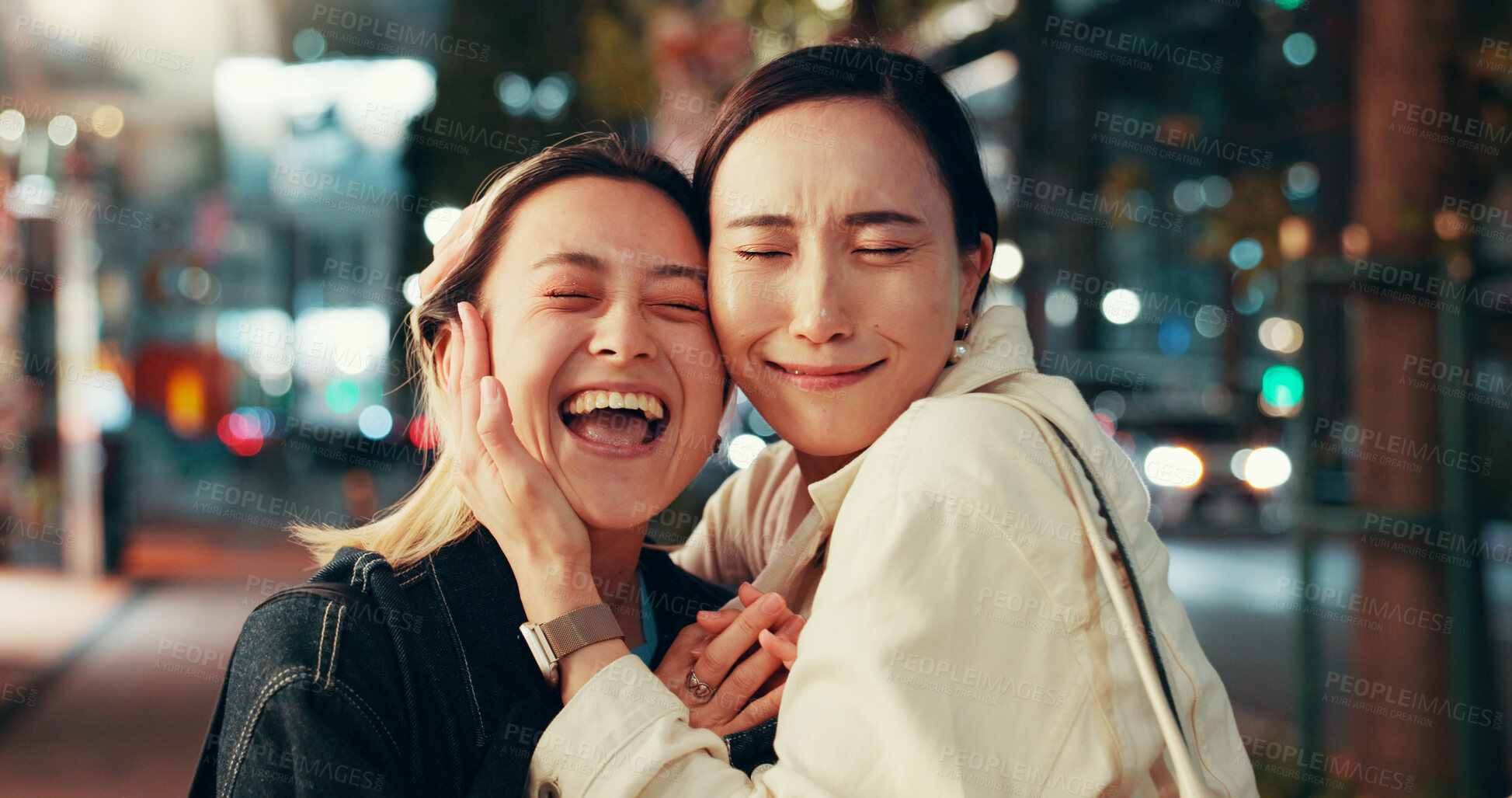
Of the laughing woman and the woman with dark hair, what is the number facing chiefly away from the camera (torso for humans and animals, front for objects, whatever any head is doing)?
0

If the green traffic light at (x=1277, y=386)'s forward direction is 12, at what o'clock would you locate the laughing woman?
The laughing woman is roughly at 12 o'clock from the green traffic light.

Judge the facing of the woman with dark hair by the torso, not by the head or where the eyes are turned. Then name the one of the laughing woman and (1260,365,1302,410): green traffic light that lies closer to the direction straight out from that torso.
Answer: the laughing woman

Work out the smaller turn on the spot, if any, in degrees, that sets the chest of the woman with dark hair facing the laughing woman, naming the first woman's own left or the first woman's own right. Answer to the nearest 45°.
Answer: approximately 45° to the first woman's own right

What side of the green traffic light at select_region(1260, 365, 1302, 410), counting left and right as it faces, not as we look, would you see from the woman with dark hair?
front

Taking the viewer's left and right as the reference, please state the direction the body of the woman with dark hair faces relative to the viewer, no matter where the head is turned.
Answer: facing the viewer and to the left of the viewer

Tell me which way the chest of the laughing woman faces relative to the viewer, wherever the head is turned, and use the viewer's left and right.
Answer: facing the viewer and to the right of the viewer

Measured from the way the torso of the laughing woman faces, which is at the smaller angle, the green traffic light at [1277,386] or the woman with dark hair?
the woman with dark hair

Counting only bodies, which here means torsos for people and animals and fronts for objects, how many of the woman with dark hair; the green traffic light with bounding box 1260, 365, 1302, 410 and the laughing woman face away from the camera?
0

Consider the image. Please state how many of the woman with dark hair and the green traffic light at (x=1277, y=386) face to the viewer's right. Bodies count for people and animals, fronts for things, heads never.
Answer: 0

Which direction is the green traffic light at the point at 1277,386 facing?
toward the camera
